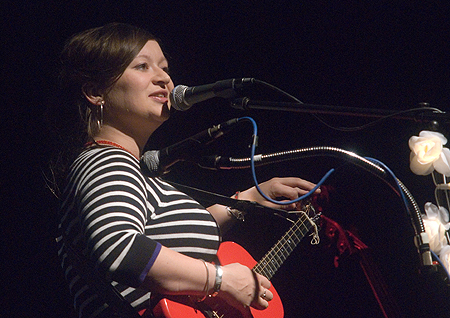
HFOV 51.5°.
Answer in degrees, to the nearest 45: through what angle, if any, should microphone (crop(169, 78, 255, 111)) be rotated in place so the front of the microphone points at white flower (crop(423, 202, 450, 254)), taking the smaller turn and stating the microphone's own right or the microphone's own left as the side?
approximately 180°

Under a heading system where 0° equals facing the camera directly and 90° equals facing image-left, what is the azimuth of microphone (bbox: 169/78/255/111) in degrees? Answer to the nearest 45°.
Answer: approximately 90°

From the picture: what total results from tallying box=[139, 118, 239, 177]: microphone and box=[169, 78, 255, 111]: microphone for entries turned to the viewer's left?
2

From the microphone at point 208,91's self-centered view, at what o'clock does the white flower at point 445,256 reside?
The white flower is roughly at 6 o'clock from the microphone.

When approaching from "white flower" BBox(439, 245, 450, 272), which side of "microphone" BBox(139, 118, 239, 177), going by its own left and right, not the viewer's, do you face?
back

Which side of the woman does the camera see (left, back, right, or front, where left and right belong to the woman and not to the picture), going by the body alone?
right

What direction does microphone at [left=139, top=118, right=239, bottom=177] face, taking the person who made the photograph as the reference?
facing to the left of the viewer
